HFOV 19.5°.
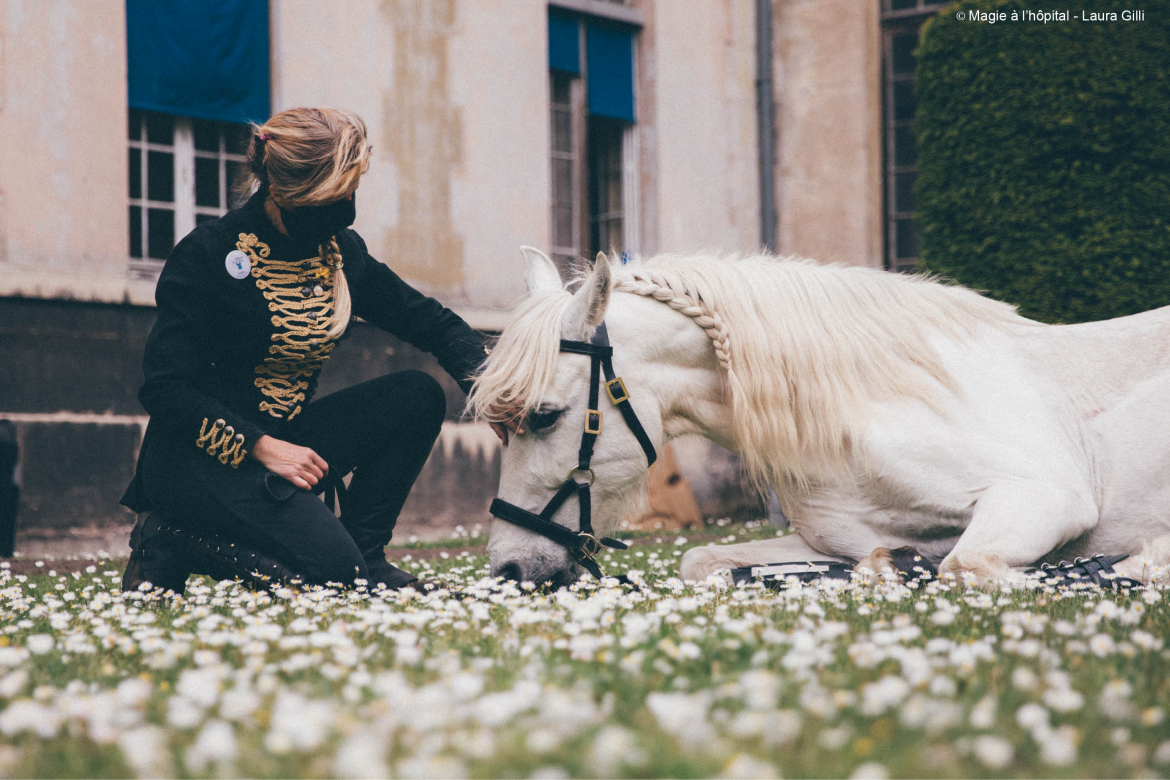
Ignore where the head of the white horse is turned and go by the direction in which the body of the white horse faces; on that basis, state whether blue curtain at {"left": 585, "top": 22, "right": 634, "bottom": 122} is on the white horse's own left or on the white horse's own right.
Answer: on the white horse's own right

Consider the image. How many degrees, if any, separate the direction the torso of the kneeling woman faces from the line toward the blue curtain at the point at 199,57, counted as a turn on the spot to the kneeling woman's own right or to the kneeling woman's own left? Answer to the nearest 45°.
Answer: approximately 135° to the kneeling woman's own left

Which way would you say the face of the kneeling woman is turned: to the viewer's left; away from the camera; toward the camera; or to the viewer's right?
to the viewer's right

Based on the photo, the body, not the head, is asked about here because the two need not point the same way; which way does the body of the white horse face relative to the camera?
to the viewer's left

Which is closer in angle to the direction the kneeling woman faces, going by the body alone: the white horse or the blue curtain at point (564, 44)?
the white horse

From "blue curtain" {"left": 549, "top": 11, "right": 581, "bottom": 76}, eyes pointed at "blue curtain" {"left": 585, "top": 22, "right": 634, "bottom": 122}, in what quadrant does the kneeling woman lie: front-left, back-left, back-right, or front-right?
back-right

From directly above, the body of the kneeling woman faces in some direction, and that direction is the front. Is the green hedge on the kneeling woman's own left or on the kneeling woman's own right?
on the kneeling woman's own left

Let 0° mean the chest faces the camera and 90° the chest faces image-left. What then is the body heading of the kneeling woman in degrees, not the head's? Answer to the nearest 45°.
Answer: approximately 315°

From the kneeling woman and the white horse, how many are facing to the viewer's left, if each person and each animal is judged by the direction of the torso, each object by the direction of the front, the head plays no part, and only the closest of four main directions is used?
1
